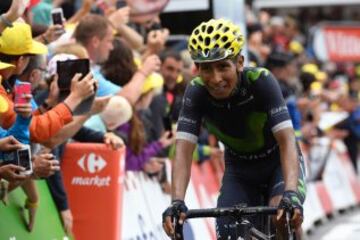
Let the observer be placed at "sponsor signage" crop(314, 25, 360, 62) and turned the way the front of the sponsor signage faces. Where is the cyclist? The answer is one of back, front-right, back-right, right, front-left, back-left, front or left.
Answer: front

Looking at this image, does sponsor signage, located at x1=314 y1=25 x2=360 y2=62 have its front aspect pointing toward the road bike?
yes

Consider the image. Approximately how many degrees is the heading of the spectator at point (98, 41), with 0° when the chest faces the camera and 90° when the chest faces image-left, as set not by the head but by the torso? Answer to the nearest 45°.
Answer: approximately 270°

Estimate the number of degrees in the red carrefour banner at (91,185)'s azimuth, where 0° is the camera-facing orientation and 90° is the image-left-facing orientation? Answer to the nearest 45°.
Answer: approximately 0°

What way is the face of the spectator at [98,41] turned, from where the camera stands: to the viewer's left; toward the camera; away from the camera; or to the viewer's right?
to the viewer's right

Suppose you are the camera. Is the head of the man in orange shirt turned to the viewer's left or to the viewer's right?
to the viewer's right

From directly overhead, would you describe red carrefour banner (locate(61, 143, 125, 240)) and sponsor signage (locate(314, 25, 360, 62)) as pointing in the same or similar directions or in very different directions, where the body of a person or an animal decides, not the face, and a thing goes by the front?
same or similar directions

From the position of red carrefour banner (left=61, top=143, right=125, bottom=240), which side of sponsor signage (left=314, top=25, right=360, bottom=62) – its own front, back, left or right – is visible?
front

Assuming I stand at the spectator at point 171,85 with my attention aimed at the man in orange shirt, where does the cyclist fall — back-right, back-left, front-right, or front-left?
front-left

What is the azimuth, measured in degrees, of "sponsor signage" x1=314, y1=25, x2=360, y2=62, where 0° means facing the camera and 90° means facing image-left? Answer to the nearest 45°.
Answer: approximately 0°

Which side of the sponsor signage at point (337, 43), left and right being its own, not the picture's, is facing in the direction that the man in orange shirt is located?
front

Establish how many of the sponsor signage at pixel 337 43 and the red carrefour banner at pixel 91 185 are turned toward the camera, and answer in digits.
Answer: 2
